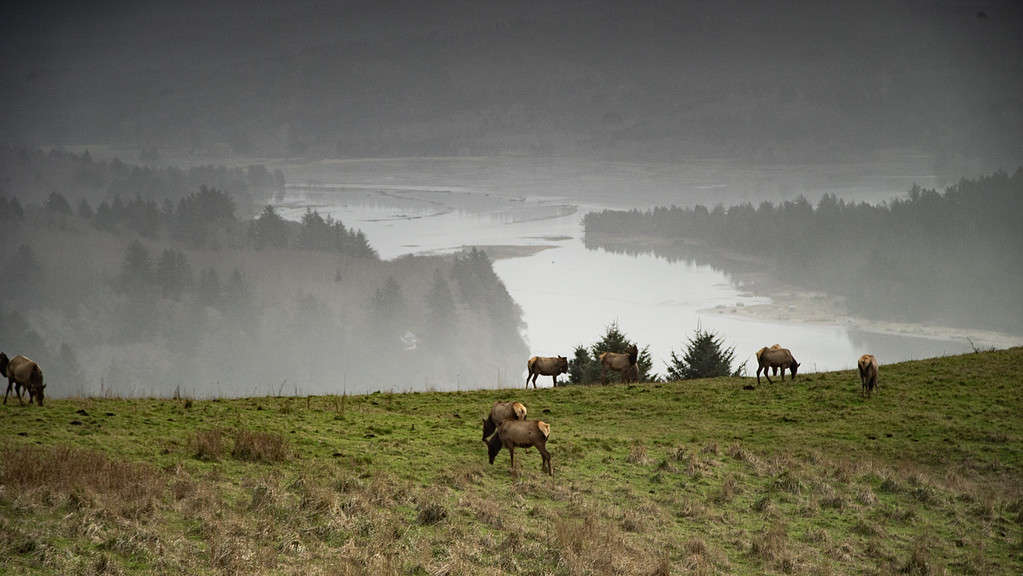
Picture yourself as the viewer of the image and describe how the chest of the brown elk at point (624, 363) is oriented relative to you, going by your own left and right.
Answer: facing to the right of the viewer

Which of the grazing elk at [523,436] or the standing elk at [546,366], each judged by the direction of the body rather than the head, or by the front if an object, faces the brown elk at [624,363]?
the standing elk

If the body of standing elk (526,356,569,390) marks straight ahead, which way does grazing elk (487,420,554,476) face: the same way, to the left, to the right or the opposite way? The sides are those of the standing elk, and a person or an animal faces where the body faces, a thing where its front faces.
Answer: the opposite way

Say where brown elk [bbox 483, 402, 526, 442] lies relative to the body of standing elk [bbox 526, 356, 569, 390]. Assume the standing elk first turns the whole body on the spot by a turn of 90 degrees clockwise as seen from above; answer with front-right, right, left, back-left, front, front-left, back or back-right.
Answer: front

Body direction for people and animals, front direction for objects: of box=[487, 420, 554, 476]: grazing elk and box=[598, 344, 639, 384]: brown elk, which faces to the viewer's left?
the grazing elk

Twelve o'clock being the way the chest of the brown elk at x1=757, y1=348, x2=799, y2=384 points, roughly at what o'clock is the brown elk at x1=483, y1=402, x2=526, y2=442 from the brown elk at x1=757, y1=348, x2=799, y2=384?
the brown elk at x1=483, y1=402, x2=526, y2=442 is roughly at 4 o'clock from the brown elk at x1=757, y1=348, x2=799, y2=384.

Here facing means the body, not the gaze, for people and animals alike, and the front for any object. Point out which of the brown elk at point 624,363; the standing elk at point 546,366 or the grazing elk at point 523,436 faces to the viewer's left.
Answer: the grazing elk

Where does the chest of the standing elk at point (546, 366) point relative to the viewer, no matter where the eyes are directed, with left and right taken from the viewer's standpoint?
facing to the right of the viewer

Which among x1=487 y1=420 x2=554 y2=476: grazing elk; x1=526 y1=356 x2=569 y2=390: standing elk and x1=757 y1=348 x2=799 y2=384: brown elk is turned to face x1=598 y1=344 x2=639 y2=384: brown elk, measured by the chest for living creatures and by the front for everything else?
the standing elk

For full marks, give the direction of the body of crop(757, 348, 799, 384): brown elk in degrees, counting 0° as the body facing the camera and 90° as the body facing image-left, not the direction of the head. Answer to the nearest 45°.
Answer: approximately 270°

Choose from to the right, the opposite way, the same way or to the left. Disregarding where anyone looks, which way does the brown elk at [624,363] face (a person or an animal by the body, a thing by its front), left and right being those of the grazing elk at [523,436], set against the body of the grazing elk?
the opposite way

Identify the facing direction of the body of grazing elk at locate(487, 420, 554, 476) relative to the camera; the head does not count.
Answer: to the viewer's left

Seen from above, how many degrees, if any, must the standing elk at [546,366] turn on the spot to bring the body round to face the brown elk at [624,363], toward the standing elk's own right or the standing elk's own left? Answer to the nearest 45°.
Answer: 0° — it already faces it

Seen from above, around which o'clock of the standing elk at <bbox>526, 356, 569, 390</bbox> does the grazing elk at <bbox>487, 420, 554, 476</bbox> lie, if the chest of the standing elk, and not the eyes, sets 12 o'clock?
The grazing elk is roughly at 3 o'clock from the standing elk.

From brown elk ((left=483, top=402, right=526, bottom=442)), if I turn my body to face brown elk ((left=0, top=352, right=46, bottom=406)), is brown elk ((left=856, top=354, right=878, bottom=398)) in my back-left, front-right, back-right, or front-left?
back-right
